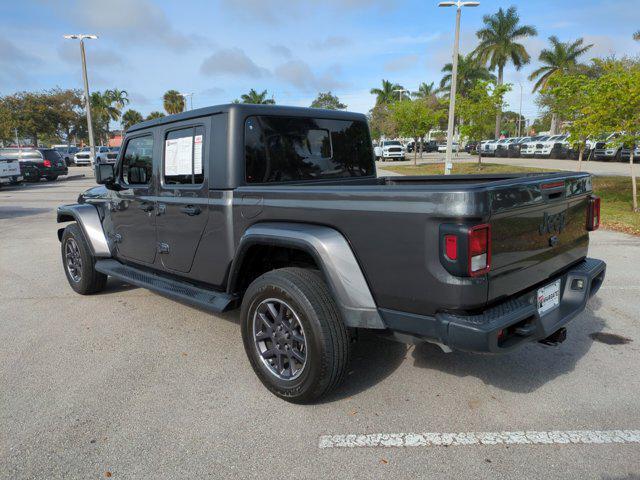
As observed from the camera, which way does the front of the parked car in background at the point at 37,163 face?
facing away from the viewer and to the left of the viewer

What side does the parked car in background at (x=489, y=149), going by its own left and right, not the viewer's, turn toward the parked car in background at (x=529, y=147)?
left

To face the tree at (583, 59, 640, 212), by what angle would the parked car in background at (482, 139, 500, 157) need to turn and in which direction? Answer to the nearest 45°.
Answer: approximately 45° to its left

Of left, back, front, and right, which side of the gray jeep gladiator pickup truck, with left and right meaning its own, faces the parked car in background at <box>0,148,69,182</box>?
front

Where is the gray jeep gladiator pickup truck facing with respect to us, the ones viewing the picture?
facing away from the viewer and to the left of the viewer

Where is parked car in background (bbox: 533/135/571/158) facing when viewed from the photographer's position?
facing the viewer and to the left of the viewer

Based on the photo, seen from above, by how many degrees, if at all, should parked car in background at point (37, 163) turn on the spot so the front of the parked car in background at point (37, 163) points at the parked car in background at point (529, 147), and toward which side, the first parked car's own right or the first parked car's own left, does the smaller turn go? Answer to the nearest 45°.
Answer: approximately 135° to the first parked car's own right

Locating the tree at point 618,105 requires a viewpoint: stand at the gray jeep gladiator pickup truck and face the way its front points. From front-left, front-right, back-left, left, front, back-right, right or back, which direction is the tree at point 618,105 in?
right

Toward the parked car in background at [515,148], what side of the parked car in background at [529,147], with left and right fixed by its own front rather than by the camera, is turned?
right
